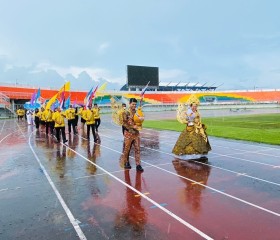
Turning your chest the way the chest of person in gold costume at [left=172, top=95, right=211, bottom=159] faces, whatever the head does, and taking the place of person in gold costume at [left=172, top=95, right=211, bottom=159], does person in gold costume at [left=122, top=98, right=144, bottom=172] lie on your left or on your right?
on your right

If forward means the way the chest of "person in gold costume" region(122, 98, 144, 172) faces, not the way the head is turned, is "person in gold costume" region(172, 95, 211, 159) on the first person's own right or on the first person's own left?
on the first person's own left

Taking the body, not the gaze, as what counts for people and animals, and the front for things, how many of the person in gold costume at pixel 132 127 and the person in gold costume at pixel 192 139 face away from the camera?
0

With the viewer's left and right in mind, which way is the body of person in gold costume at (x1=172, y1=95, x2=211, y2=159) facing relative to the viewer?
facing the viewer and to the right of the viewer
